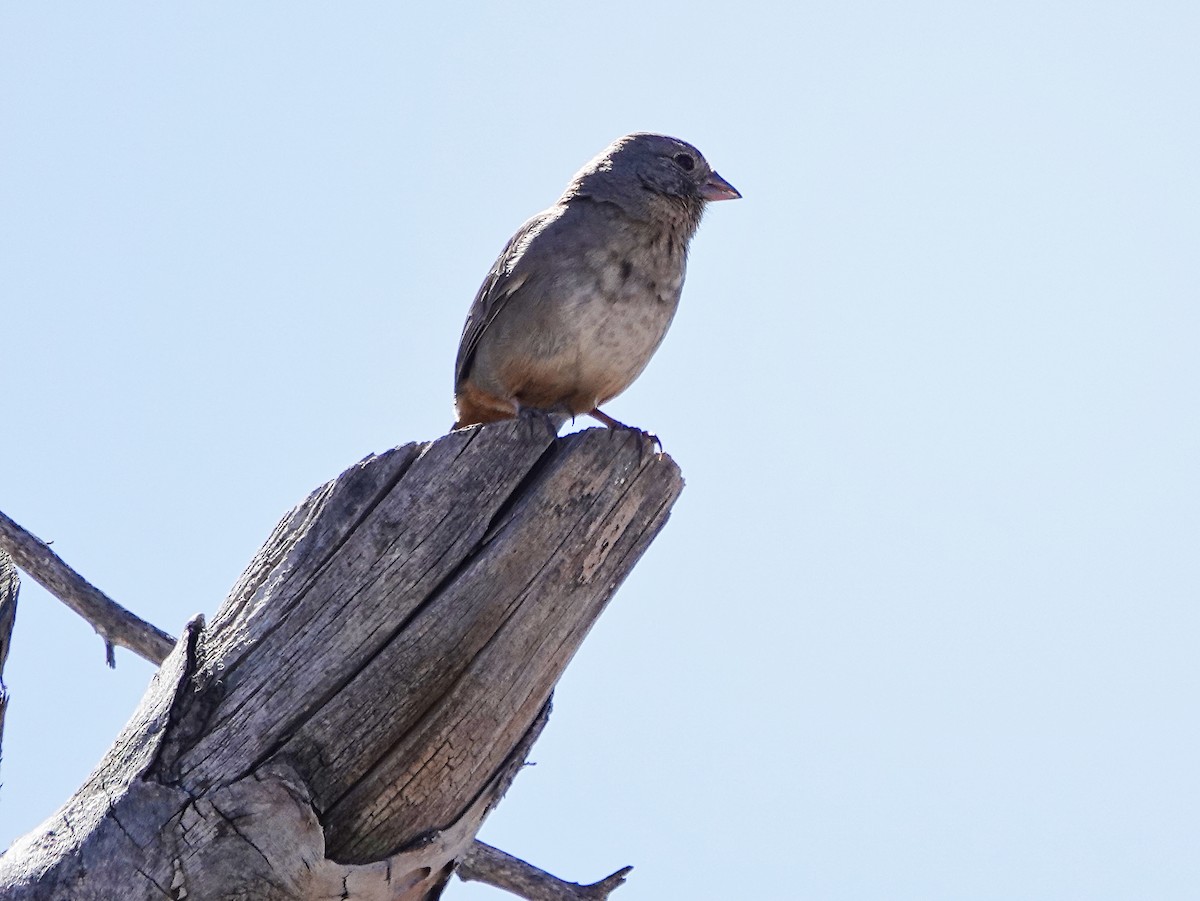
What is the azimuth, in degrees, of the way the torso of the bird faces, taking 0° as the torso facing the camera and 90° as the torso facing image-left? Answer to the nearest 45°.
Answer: approximately 315°
